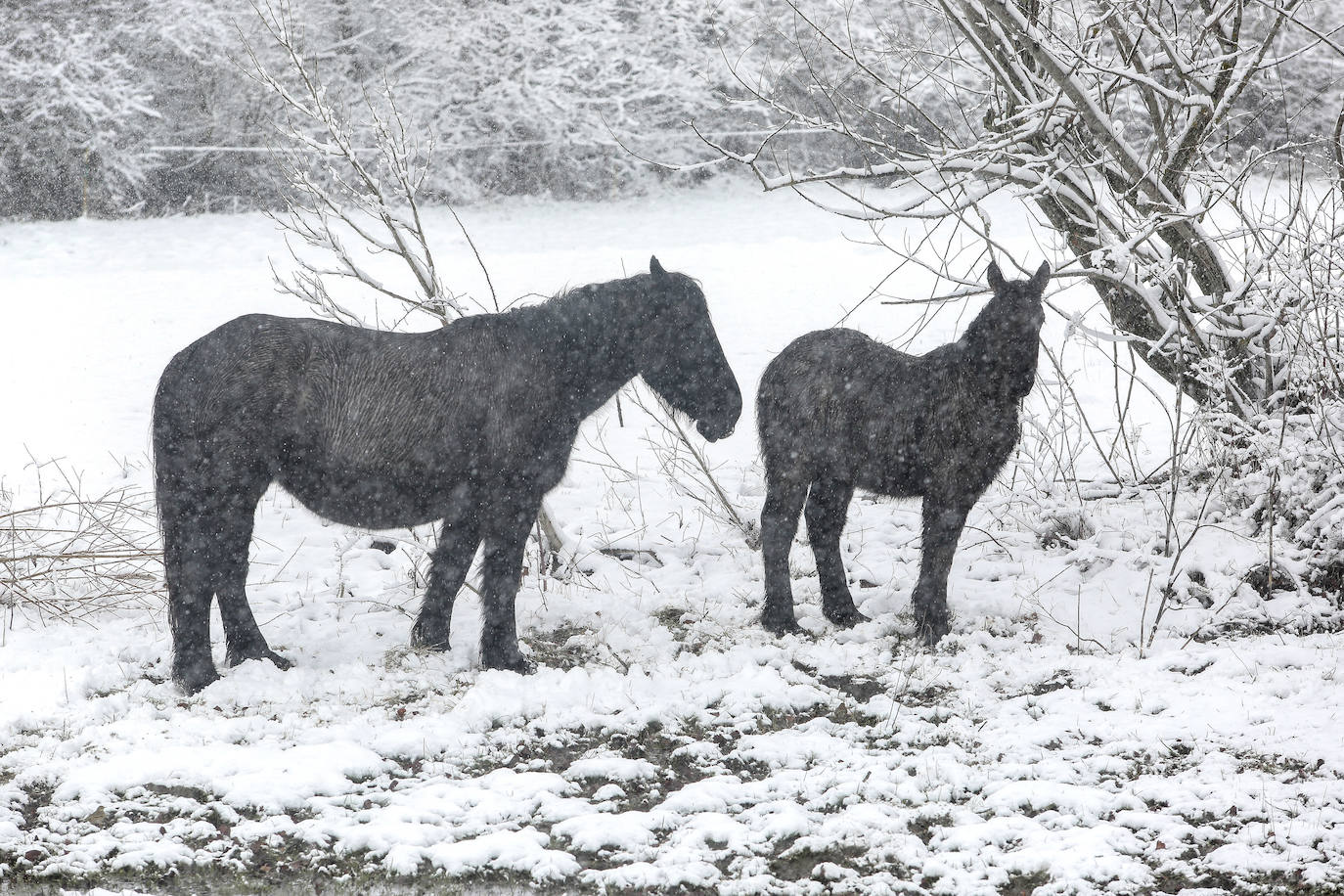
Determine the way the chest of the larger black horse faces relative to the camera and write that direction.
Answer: to the viewer's right

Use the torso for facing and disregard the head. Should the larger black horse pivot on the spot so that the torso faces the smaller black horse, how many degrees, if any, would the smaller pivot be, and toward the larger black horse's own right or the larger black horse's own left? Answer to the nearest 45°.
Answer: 0° — it already faces it
